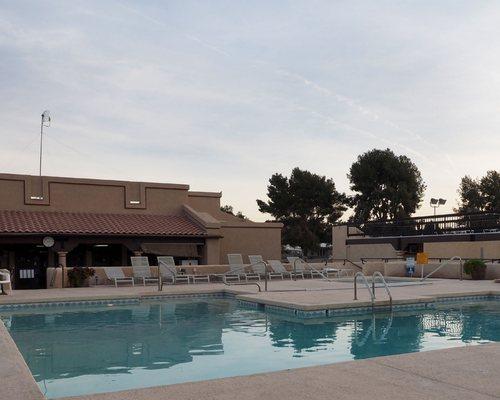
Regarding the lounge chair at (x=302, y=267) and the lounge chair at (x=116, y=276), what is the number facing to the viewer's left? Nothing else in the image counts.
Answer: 0

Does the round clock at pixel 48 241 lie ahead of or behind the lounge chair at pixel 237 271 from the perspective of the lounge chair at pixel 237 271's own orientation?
behind

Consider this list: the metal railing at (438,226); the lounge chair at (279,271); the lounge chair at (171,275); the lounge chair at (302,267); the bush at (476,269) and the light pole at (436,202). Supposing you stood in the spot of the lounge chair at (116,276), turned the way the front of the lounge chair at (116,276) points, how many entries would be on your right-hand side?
0

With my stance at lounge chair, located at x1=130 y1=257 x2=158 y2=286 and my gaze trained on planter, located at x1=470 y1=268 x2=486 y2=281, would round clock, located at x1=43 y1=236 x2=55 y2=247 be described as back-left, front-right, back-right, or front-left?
back-left

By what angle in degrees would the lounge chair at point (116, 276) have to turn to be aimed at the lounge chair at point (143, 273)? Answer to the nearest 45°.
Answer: approximately 45° to its left

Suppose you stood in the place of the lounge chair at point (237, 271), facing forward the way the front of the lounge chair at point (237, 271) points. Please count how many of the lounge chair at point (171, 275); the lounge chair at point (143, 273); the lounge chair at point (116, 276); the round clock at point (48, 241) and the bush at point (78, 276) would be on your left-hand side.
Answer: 0

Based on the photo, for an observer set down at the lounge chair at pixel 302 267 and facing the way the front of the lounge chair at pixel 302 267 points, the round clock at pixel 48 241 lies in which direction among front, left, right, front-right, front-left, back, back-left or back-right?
back-right

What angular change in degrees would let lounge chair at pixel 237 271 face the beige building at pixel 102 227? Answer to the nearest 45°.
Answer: approximately 180°

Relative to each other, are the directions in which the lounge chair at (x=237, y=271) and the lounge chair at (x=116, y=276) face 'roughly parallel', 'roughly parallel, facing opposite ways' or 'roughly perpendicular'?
roughly parallel

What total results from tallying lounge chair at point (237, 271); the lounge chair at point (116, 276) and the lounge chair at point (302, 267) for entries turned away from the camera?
0

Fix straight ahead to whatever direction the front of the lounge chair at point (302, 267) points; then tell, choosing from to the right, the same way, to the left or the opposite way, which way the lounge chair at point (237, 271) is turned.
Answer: the same way

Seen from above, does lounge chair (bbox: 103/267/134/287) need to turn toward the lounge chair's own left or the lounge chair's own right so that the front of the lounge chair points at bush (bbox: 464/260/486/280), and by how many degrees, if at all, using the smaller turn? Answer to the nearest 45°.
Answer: approximately 45° to the lounge chair's own left

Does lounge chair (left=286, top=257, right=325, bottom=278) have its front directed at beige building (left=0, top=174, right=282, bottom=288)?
no

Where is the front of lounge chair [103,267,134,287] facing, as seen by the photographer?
facing the viewer and to the right of the viewer
